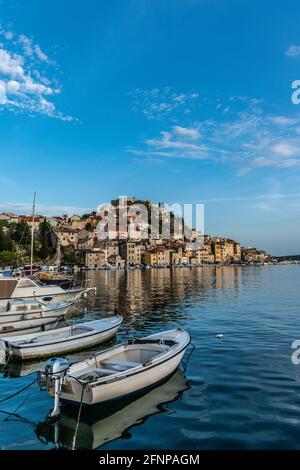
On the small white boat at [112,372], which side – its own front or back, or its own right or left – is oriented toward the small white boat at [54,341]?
left

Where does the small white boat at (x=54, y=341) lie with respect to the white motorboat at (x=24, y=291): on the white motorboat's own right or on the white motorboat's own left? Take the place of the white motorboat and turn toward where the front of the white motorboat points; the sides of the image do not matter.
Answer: on the white motorboat's own right

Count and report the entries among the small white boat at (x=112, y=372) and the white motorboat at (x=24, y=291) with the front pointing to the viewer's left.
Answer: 0

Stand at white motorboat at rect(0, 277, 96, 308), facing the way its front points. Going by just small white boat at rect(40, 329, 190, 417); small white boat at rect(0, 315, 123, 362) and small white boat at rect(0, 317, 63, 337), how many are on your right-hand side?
3

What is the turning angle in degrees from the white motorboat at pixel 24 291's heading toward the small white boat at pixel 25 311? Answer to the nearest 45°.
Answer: approximately 90° to its right

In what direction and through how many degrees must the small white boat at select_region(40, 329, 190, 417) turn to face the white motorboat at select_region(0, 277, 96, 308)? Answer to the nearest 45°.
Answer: approximately 45° to its left

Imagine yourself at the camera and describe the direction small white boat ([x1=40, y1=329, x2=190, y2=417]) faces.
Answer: facing away from the viewer and to the right of the viewer

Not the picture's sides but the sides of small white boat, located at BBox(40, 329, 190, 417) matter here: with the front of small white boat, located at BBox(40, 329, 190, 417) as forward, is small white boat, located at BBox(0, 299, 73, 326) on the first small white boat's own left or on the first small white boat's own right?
on the first small white boat's own left

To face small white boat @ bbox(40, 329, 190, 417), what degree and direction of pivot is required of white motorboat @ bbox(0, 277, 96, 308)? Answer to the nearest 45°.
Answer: approximately 90° to its right

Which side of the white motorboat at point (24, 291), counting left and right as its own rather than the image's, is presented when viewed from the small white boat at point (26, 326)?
right

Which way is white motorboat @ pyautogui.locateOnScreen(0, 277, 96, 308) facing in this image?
to the viewer's right
